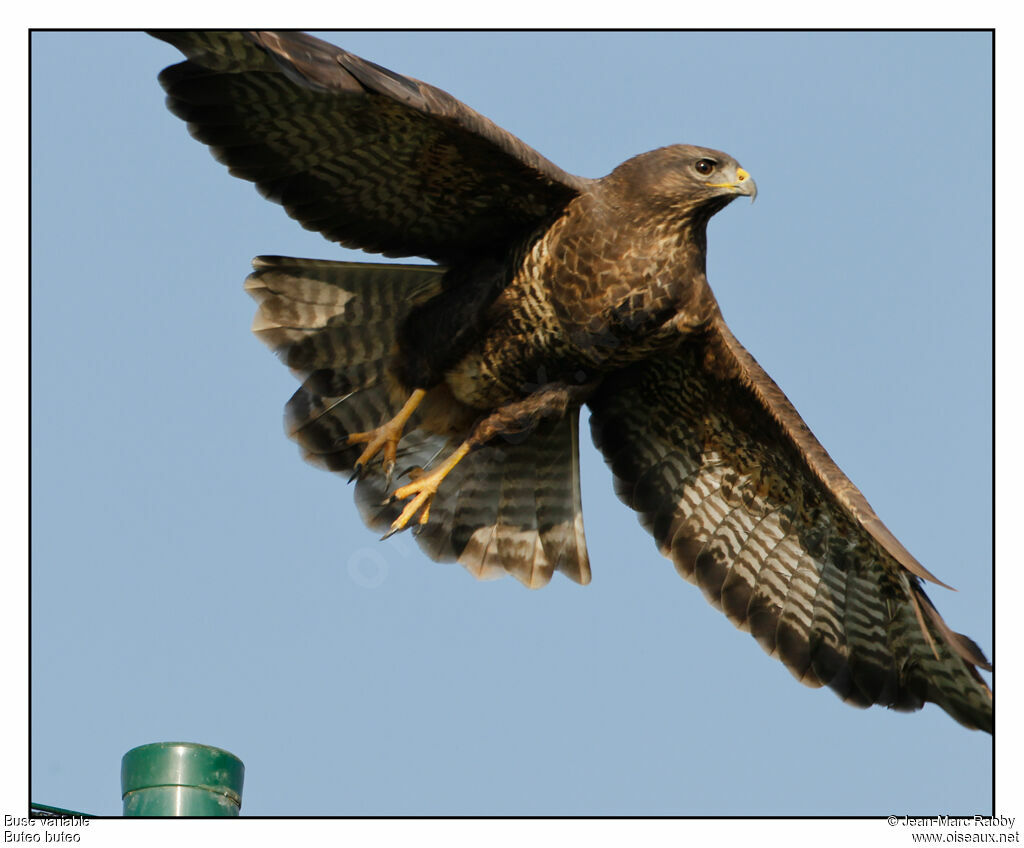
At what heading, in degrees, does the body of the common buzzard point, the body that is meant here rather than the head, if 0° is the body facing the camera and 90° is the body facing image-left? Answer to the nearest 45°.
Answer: approximately 315°
